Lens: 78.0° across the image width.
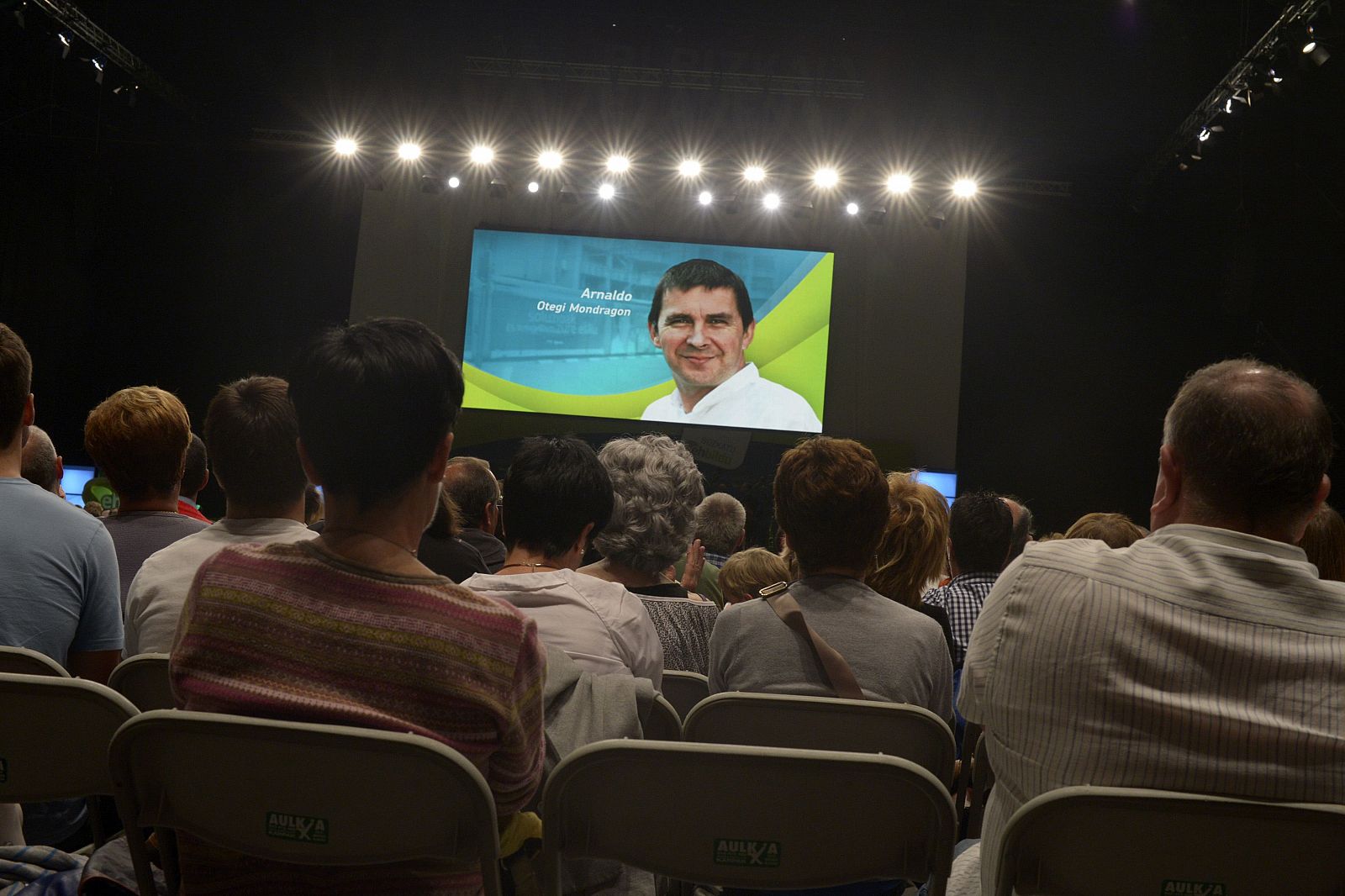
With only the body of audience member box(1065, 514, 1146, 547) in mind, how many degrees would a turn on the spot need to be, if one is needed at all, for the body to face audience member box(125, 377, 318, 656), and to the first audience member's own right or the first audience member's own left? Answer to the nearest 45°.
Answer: approximately 135° to the first audience member's own left

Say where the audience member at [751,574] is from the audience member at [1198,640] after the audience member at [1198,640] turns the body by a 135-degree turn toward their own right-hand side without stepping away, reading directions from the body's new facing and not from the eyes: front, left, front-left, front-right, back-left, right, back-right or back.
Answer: back

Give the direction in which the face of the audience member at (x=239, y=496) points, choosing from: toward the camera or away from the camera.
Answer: away from the camera

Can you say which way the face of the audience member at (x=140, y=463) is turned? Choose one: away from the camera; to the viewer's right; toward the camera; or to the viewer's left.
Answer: away from the camera

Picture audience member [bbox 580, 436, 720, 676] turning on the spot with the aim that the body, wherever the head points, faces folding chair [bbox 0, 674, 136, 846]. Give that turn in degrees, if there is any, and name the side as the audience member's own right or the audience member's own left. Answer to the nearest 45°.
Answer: approximately 135° to the audience member's own left

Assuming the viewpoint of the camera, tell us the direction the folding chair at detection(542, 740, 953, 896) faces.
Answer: facing away from the viewer

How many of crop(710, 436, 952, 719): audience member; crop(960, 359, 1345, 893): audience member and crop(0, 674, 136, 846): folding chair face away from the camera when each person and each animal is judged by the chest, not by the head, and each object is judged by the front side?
3

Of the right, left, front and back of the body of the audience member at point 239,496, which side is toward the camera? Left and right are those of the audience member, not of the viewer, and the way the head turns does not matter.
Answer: back

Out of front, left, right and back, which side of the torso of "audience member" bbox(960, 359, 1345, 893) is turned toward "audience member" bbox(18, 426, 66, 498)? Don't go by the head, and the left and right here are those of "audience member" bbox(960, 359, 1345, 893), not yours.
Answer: left

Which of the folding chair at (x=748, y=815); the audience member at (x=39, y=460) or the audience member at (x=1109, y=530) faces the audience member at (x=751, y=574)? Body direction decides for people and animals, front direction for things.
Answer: the folding chair

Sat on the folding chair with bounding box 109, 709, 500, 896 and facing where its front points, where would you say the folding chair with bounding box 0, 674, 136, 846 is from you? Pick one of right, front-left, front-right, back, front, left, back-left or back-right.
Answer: front-left

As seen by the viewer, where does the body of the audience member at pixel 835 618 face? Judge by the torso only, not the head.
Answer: away from the camera

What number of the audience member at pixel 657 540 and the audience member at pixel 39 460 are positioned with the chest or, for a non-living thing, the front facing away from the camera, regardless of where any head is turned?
2

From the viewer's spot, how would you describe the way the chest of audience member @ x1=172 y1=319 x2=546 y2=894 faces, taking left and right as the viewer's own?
facing away from the viewer

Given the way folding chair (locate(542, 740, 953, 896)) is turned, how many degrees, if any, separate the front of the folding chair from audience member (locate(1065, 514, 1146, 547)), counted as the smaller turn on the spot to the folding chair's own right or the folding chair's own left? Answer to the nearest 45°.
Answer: approximately 45° to the folding chair's own right

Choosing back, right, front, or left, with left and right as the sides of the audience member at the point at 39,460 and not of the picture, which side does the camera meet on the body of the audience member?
back
